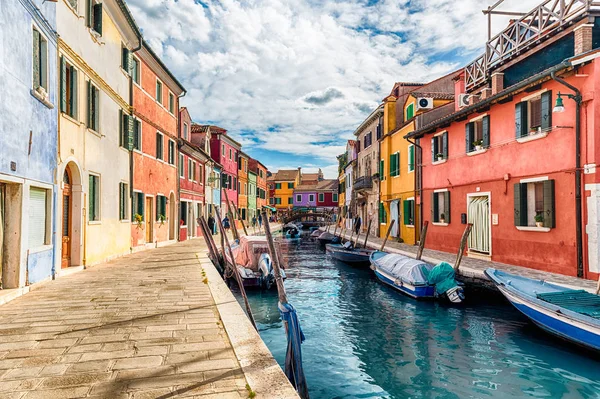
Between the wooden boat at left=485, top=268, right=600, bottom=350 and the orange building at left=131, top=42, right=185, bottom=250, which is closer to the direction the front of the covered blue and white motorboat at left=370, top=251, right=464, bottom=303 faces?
the orange building

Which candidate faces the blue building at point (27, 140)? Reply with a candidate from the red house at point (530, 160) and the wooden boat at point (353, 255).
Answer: the red house

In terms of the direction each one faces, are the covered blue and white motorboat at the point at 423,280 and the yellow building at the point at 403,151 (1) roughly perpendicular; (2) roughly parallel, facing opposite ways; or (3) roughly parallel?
roughly perpendicular

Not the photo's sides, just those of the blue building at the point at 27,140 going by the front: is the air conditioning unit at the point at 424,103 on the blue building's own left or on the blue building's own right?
on the blue building's own left

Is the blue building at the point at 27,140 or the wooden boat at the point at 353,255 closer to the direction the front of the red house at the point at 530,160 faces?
the blue building

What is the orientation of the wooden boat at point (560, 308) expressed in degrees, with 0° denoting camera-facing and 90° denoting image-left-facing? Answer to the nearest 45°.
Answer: approximately 135°

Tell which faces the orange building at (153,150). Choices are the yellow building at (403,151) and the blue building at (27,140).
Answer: the yellow building
